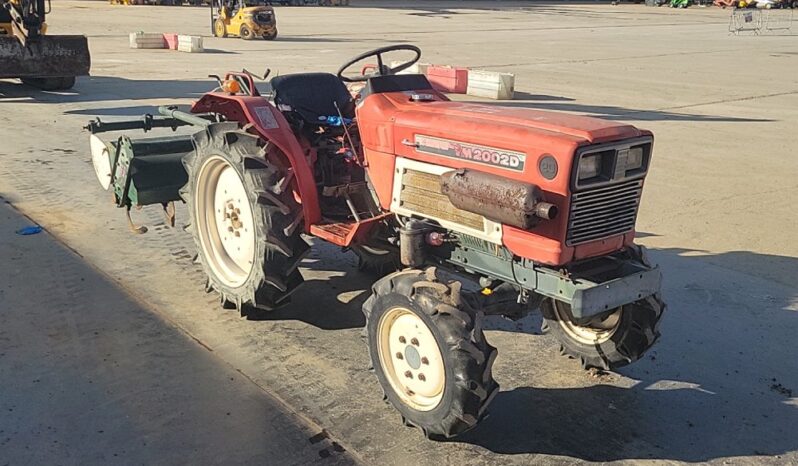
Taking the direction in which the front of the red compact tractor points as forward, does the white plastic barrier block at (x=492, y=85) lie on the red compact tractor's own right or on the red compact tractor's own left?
on the red compact tractor's own left

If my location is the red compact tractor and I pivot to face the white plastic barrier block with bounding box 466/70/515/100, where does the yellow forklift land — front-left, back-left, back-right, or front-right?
front-left

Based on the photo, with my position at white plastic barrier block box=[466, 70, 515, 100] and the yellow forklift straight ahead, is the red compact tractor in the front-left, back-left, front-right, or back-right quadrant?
back-left

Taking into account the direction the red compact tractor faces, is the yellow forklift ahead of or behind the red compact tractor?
behind

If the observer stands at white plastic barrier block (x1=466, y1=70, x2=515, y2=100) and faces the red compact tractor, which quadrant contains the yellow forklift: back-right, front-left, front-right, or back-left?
back-right
